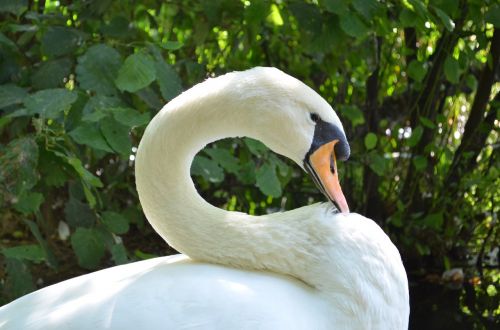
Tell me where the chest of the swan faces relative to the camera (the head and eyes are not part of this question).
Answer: to the viewer's right
